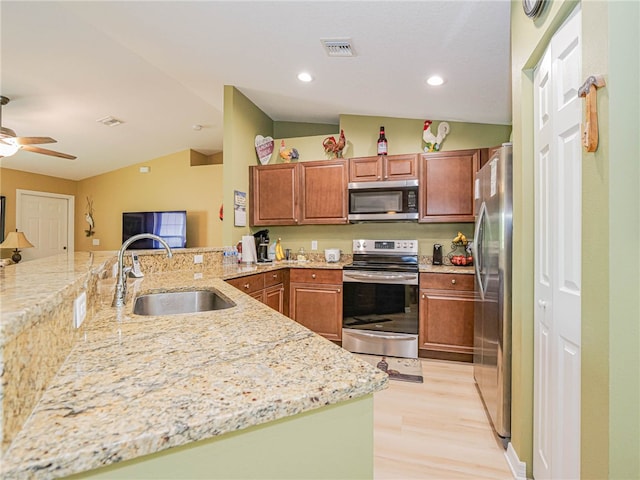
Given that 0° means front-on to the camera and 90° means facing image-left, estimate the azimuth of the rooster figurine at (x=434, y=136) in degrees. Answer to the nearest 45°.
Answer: approximately 90°

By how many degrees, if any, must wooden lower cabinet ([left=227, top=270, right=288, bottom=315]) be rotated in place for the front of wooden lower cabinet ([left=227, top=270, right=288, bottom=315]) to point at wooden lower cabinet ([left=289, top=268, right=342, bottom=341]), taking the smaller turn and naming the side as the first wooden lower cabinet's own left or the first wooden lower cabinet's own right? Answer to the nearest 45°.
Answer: approximately 45° to the first wooden lower cabinet's own left

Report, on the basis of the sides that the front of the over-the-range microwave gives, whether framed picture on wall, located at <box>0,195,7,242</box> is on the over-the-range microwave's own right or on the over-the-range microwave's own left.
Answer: on the over-the-range microwave's own right

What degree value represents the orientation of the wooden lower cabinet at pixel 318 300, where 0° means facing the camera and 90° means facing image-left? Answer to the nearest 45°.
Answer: approximately 0°
